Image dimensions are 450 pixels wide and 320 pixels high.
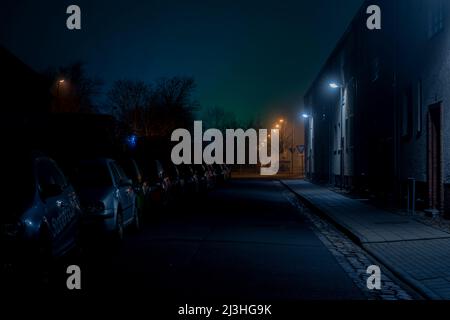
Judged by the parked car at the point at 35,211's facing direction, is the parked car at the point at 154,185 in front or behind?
behind

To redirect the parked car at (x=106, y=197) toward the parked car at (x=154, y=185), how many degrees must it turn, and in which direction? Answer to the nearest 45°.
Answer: approximately 135° to its right

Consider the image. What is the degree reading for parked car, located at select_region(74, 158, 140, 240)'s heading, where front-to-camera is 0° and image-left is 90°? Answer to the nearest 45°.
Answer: approximately 45°

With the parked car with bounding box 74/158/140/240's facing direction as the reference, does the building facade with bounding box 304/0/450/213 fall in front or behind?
behind

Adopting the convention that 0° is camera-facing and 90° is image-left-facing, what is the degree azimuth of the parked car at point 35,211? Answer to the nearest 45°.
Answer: approximately 45°

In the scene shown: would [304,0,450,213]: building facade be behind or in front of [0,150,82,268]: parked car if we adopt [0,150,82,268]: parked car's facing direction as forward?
behind
